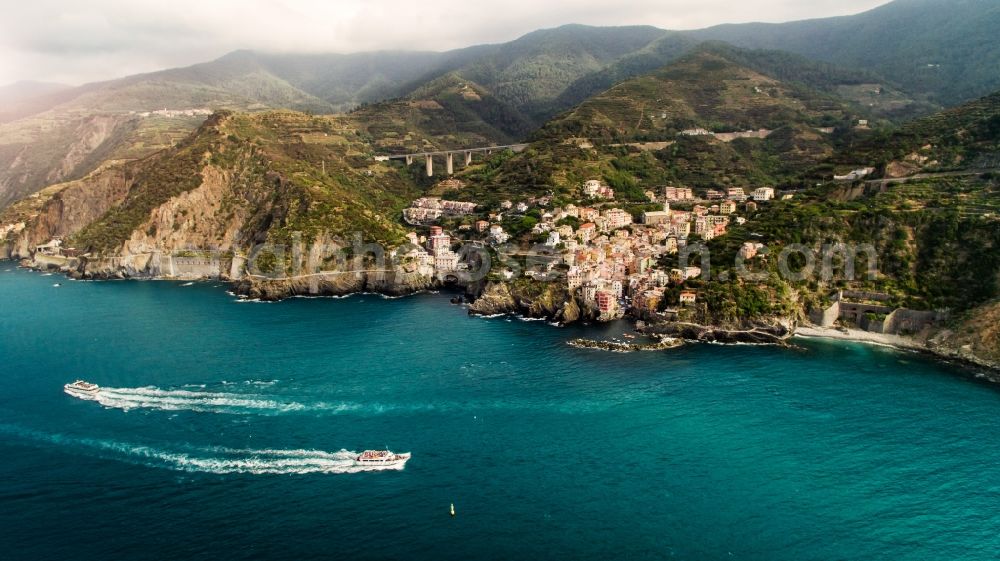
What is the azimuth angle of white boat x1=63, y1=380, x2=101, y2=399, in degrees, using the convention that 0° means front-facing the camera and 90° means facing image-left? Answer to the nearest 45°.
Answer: approximately 90°

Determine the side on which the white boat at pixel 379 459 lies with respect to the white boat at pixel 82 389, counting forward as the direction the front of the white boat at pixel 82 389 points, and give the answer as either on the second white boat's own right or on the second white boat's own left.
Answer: on the second white boat's own left

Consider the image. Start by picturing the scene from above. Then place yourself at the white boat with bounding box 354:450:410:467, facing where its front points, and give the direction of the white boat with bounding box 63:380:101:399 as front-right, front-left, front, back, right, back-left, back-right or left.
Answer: back-left

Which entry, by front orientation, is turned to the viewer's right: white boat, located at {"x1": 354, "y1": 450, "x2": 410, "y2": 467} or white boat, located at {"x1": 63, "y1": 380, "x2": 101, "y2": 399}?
white boat, located at {"x1": 354, "y1": 450, "x2": 410, "y2": 467}

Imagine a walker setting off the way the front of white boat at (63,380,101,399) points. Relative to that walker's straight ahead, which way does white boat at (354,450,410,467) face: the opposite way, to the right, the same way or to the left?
the opposite way

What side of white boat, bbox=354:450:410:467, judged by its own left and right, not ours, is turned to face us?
right

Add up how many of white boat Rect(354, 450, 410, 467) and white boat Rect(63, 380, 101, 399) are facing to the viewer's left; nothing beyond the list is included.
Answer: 1
